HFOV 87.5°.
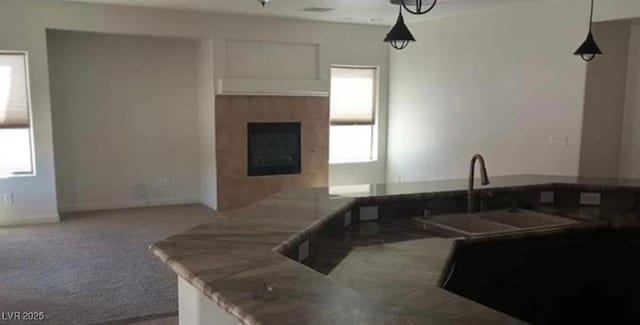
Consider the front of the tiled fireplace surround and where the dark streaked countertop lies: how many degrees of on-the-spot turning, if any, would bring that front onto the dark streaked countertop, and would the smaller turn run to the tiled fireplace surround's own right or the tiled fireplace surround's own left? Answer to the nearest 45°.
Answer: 0° — it already faces it

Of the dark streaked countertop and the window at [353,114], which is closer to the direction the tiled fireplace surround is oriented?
the dark streaked countertop

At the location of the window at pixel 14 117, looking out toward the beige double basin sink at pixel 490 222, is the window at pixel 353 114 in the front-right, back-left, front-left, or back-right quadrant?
front-left

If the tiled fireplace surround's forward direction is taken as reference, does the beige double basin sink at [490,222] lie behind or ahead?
ahead

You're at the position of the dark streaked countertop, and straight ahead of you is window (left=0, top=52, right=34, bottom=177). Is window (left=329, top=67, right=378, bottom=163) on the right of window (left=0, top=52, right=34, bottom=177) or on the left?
right

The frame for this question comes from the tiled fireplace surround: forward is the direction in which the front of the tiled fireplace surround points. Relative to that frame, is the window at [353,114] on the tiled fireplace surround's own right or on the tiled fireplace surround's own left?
on the tiled fireplace surround's own left

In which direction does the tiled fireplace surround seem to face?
toward the camera

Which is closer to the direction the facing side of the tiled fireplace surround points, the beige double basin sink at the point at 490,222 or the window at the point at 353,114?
the beige double basin sink
